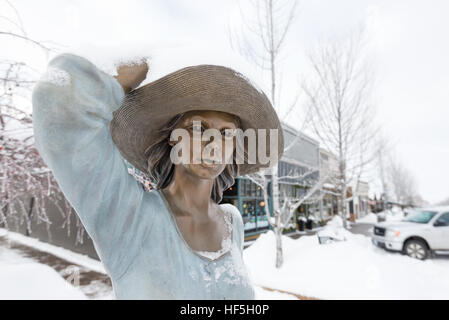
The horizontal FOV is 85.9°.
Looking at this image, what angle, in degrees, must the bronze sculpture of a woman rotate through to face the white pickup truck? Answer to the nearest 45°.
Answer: approximately 90° to its left

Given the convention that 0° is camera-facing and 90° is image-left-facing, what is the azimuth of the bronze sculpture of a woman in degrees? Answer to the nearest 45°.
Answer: approximately 315°
